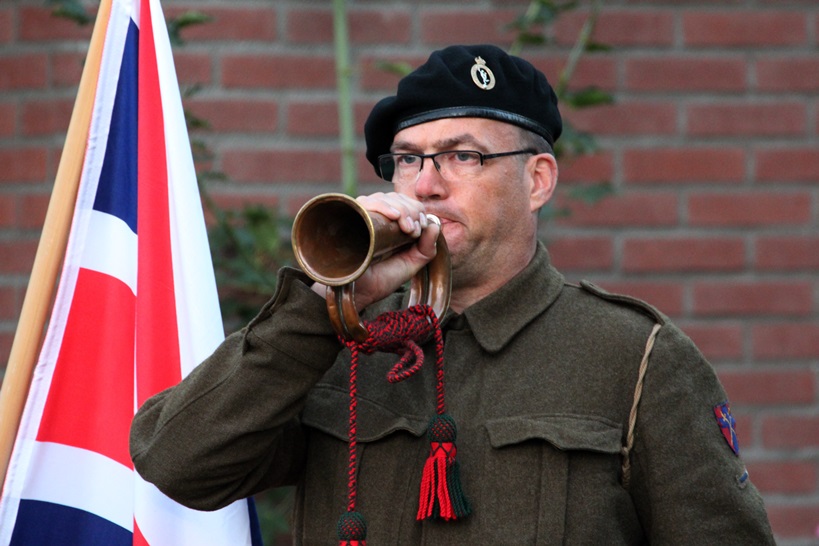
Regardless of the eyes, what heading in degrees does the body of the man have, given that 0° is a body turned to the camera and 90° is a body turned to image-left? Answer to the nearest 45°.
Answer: approximately 45°

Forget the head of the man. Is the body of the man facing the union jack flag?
no

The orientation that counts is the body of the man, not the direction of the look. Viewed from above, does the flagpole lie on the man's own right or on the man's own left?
on the man's own right

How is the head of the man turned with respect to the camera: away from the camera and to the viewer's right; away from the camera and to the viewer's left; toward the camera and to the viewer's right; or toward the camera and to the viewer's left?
toward the camera and to the viewer's left
